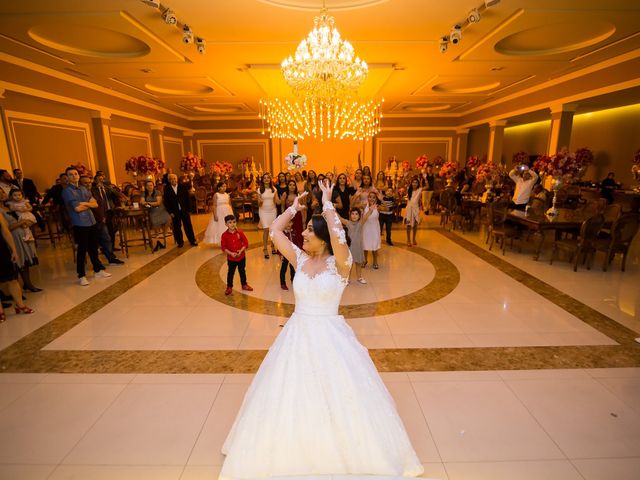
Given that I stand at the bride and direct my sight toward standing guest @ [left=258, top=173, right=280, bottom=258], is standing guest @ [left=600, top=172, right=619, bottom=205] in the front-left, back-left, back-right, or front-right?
front-right

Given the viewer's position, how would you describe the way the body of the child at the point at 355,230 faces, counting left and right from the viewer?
facing the viewer

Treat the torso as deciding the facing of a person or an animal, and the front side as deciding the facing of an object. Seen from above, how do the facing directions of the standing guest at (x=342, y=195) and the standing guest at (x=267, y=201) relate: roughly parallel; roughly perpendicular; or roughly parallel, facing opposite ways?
roughly parallel

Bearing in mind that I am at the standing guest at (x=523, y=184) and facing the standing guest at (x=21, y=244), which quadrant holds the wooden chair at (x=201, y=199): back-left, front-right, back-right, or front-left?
front-right

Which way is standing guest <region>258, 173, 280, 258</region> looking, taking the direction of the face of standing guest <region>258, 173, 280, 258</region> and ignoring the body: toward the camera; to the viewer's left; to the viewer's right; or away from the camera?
toward the camera

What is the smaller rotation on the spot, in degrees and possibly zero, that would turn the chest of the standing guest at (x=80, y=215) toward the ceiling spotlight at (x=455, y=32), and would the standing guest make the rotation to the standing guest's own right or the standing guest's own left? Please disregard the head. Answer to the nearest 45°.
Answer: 0° — they already face it

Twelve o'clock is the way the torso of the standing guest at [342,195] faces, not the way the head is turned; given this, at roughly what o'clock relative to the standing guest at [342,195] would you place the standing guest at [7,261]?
the standing guest at [7,261] is roughly at 2 o'clock from the standing guest at [342,195].

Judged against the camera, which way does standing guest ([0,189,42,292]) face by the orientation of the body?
to the viewer's right

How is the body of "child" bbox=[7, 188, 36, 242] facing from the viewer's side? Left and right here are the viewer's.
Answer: facing the viewer and to the right of the viewer

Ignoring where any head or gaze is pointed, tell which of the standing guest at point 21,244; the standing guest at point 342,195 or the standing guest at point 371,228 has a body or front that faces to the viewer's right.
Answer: the standing guest at point 21,244

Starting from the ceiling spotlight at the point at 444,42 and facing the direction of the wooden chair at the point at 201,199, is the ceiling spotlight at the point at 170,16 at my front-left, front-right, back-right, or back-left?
front-left

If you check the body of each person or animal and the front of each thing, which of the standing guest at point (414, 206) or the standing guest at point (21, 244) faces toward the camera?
the standing guest at point (414, 206)

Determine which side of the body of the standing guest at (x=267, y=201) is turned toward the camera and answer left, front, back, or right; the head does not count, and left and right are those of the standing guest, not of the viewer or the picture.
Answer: front

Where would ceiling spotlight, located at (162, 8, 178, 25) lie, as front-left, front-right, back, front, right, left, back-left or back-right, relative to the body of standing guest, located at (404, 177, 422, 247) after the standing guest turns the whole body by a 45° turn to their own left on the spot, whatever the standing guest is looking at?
right
